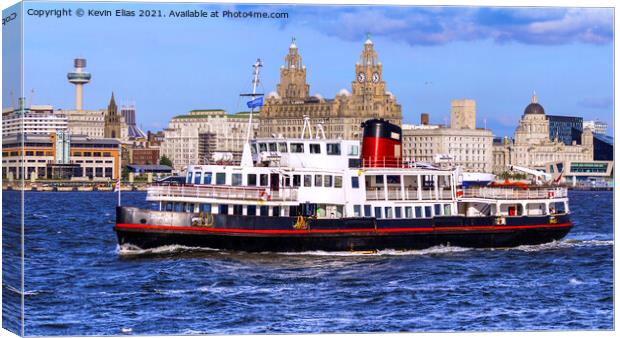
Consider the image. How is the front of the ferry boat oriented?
to the viewer's left
